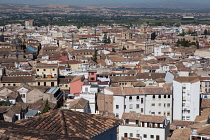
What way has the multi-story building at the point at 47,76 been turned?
toward the camera

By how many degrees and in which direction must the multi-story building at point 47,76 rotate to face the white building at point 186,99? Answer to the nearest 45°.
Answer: approximately 45° to its left

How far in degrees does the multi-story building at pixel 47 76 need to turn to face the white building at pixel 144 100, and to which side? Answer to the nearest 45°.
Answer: approximately 45° to its left

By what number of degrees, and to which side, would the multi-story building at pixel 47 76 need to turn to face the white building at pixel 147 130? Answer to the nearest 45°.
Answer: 0° — it already faces it

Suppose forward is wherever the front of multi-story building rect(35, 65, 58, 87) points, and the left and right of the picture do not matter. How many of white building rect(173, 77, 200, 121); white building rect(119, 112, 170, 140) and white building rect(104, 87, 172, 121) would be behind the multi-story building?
0

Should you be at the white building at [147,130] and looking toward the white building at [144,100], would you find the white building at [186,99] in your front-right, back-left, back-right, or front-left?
front-right

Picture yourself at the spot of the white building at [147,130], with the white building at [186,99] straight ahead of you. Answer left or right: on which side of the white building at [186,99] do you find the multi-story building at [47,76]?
left

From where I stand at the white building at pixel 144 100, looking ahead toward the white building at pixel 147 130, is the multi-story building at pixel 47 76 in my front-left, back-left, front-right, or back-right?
back-right

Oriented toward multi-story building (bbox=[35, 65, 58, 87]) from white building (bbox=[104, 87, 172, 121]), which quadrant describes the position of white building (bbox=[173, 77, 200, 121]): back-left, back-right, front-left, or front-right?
back-right

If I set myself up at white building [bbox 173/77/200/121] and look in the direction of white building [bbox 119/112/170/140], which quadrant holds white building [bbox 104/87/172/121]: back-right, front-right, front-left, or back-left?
front-right
